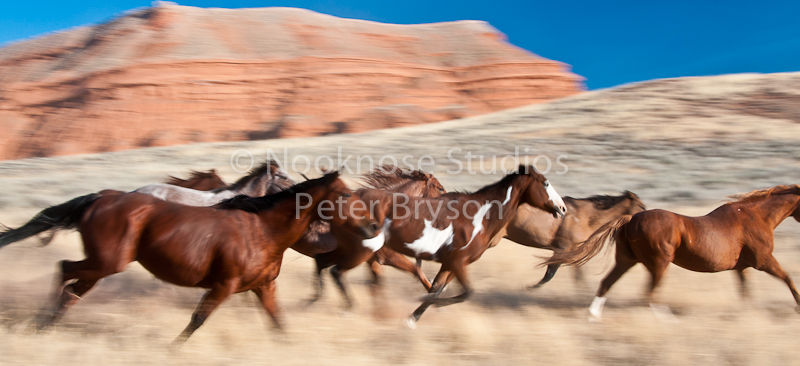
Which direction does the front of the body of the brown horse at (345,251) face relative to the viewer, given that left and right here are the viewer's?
facing to the right of the viewer

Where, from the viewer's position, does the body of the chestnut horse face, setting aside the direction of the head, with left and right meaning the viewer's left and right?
facing to the right of the viewer

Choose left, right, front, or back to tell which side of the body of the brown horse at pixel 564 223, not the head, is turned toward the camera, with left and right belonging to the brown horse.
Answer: right

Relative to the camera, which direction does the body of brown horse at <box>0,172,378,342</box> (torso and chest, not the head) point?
to the viewer's right

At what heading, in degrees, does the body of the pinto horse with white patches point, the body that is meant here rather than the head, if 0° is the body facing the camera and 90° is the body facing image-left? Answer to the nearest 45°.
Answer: approximately 270°
